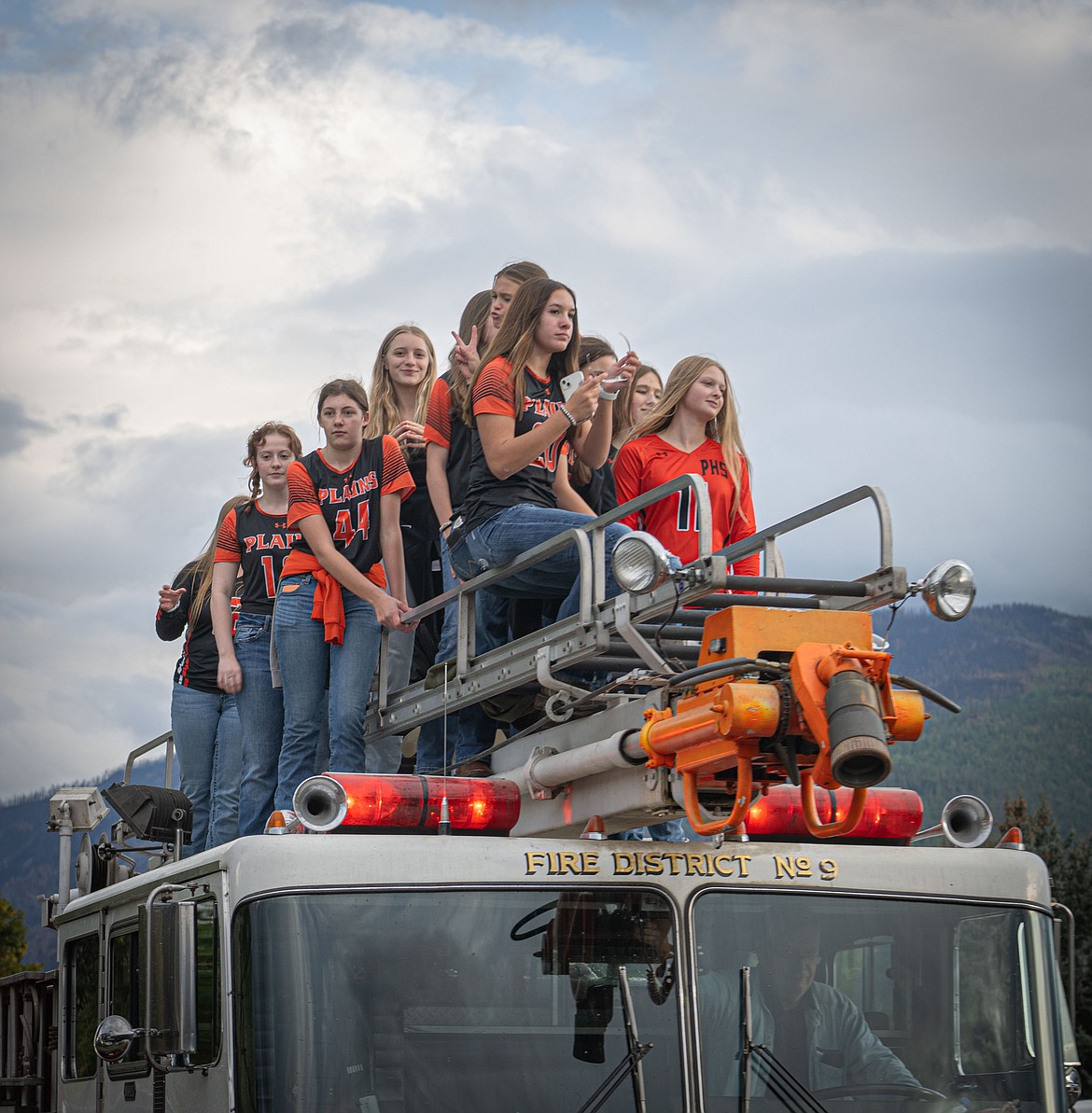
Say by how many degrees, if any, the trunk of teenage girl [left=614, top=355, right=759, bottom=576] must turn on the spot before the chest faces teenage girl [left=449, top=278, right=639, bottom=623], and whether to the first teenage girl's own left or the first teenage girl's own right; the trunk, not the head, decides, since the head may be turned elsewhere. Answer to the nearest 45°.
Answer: approximately 45° to the first teenage girl's own right

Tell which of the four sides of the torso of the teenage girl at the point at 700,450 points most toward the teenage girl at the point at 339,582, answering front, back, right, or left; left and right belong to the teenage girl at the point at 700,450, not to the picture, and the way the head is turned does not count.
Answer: right

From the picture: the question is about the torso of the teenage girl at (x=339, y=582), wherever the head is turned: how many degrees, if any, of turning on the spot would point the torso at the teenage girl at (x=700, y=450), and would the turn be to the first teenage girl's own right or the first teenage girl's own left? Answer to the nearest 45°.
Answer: approximately 90° to the first teenage girl's own left

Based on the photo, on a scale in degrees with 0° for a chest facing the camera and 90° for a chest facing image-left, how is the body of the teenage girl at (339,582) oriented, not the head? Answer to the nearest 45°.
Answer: approximately 0°
